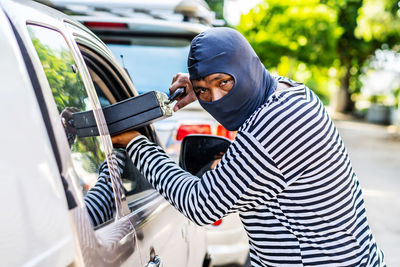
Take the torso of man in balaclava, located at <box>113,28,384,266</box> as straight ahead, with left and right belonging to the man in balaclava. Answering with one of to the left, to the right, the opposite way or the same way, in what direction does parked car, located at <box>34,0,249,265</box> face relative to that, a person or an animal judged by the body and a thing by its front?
to the right

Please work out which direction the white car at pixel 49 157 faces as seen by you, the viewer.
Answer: facing away from the viewer and to the right of the viewer

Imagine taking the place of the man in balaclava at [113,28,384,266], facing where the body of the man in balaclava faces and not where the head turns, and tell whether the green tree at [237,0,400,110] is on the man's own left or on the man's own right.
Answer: on the man's own right

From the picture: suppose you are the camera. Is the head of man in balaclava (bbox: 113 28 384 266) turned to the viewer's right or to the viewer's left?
to the viewer's left

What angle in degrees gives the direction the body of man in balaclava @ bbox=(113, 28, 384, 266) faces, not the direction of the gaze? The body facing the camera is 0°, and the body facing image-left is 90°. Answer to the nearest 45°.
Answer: approximately 90°

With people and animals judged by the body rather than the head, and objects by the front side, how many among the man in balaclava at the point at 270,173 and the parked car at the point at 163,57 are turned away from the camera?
1

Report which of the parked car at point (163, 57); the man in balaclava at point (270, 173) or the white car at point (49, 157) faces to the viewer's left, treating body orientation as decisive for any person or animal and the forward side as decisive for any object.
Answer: the man in balaclava

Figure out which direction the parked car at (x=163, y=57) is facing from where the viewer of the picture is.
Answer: facing away from the viewer

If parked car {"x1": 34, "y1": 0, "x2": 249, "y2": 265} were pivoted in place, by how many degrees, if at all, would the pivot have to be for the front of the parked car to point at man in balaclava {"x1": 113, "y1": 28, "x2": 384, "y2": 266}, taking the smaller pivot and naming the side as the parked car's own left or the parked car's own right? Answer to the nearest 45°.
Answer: approximately 180°

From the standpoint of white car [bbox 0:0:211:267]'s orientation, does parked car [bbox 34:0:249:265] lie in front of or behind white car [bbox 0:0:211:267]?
in front

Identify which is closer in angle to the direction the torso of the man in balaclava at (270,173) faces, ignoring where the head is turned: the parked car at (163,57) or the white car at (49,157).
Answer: the white car

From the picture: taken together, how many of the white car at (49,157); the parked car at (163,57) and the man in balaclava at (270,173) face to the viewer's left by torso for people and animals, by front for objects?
1
